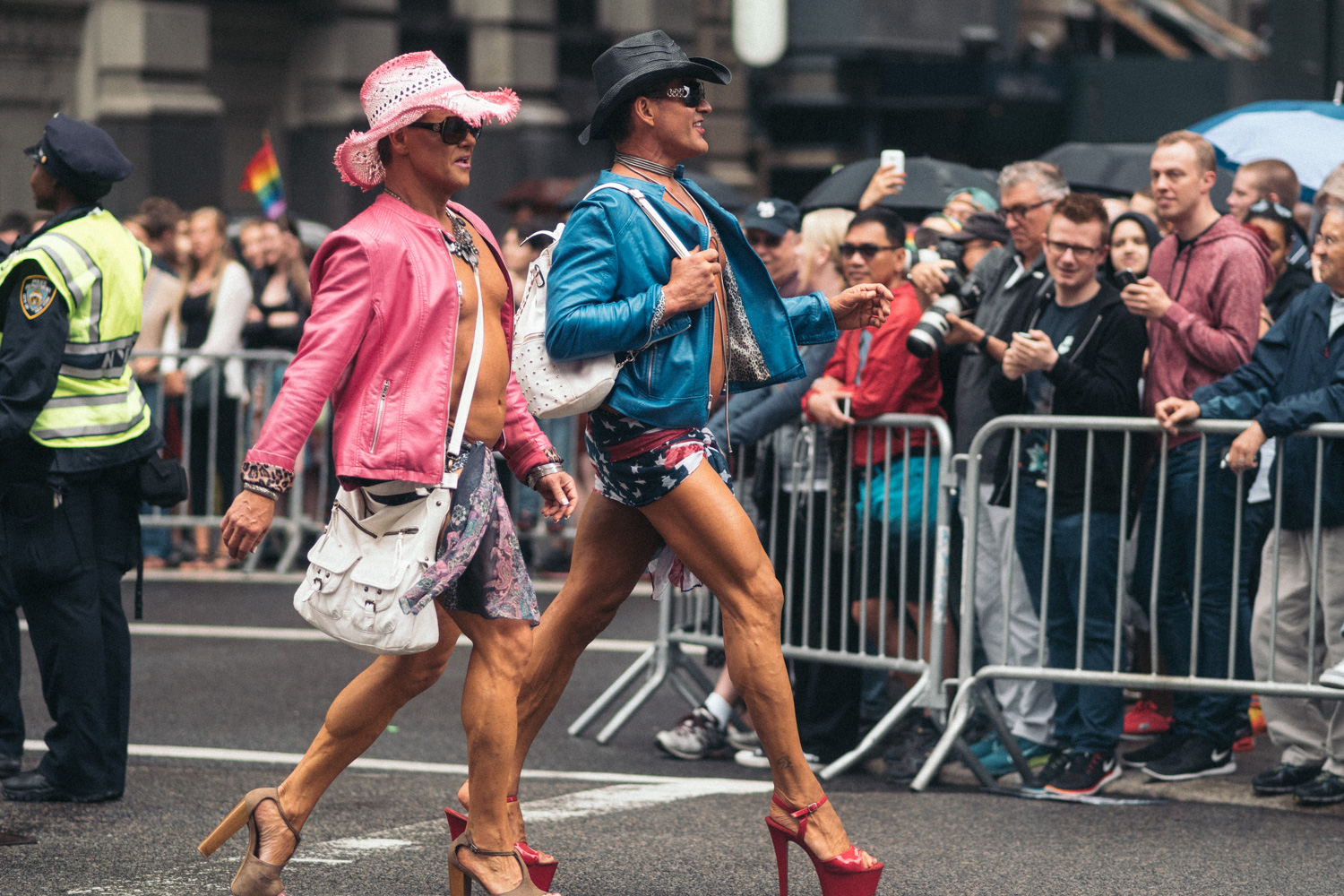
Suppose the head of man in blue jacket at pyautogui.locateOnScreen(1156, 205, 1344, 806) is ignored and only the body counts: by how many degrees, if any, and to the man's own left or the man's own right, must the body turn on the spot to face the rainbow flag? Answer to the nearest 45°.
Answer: approximately 90° to the man's own right

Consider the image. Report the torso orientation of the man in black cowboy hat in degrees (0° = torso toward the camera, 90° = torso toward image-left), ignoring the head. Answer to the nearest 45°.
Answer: approximately 270°

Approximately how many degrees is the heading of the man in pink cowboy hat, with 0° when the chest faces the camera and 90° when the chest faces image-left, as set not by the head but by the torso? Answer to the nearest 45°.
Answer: approximately 315°

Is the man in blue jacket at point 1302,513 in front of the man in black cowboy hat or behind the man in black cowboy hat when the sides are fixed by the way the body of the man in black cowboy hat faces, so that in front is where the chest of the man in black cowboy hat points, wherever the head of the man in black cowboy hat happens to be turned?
in front

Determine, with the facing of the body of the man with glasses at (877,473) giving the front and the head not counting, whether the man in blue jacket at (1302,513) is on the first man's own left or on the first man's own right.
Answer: on the first man's own left

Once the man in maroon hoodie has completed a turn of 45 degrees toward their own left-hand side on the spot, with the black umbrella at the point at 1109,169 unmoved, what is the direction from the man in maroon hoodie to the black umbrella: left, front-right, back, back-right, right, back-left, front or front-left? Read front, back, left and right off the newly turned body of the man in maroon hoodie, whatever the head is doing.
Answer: back

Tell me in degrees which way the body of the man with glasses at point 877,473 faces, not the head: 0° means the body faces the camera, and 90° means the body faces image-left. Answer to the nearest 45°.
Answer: approximately 45°

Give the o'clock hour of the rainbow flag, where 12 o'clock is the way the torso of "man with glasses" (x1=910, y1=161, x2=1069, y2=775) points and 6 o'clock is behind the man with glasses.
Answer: The rainbow flag is roughly at 3 o'clock from the man with glasses.

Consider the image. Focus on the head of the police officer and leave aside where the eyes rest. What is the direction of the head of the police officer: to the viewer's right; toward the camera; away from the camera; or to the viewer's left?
to the viewer's left

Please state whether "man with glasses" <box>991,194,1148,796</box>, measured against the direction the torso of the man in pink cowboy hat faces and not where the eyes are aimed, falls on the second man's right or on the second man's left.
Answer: on the second man's left

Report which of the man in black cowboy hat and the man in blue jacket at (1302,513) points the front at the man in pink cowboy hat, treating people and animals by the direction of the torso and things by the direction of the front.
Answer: the man in blue jacket

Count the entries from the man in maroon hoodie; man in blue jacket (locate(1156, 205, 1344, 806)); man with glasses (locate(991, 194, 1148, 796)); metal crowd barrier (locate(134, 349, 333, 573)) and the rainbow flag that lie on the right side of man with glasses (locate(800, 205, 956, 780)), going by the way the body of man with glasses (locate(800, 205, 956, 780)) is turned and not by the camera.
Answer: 2
